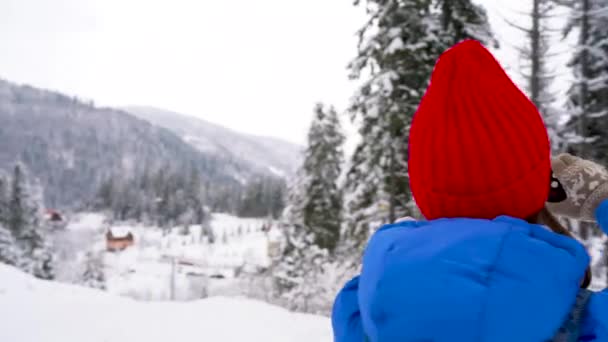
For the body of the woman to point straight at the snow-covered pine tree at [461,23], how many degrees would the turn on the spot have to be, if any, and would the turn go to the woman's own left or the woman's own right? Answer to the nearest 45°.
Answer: approximately 45° to the woman's own left

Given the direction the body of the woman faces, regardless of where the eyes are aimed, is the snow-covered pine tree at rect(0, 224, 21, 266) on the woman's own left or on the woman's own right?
on the woman's own left

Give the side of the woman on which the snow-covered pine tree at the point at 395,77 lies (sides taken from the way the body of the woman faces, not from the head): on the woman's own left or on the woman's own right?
on the woman's own left

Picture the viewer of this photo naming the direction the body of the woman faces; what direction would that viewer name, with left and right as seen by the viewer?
facing away from the viewer and to the right of the viewer

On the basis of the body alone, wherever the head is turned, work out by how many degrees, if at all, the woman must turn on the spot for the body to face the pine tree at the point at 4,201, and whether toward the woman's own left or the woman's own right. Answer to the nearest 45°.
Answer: approximately 90° to the woman's own left

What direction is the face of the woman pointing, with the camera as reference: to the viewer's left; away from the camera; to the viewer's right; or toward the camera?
away from the camera

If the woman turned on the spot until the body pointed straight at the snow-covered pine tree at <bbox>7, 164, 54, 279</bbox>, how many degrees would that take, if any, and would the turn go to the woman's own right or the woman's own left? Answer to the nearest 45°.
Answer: approximately 90° to the woman's own left
